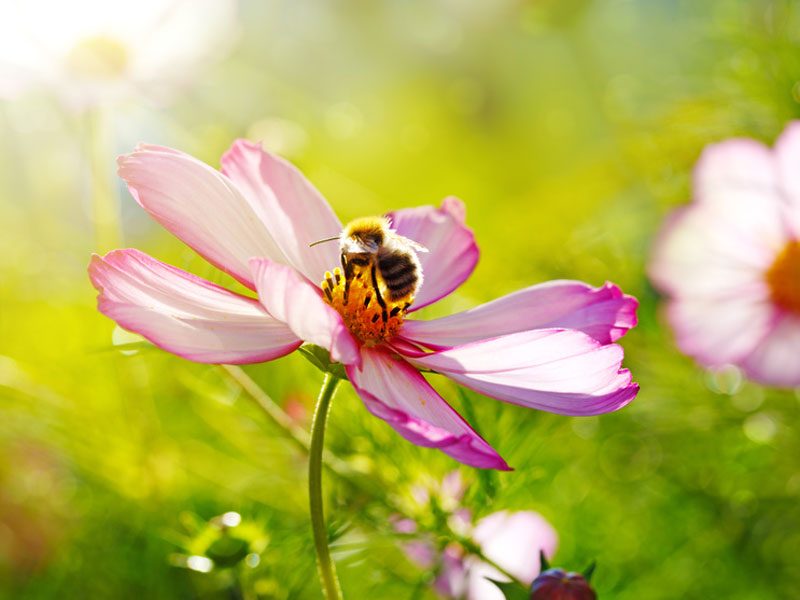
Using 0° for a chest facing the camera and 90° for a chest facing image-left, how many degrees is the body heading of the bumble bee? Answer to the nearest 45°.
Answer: approximately 90°
